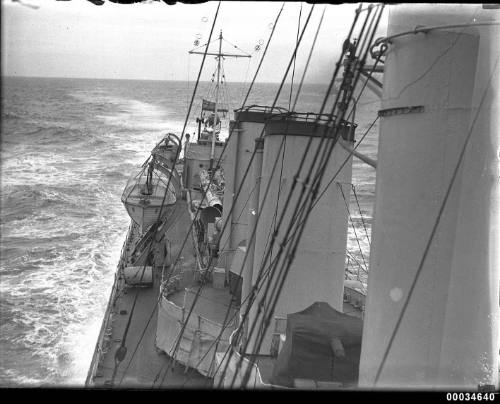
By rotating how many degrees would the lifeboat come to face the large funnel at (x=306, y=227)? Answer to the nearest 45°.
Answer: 0° — it already faces it

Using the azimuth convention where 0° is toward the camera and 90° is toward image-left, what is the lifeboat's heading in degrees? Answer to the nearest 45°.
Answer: approximately 0°

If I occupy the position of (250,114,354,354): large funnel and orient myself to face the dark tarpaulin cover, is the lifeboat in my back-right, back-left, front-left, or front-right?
back-right

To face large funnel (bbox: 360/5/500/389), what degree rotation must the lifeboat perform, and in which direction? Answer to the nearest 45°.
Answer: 0° — it already faces it

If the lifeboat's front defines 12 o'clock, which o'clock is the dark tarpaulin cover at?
The dark tarpaulin cover is roughly at 12 o'clock from the lifeboat.
